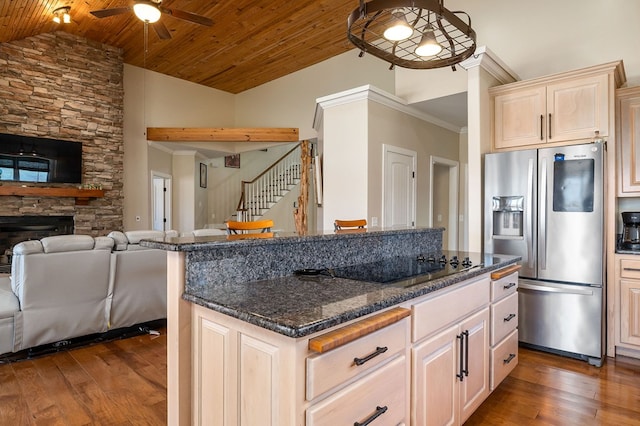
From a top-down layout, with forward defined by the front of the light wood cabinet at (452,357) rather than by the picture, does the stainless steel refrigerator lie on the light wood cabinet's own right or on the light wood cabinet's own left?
on the light wood cabinet's own left

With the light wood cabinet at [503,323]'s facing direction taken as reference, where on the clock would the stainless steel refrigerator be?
The stainless steel refrigerator is roughly at 8 o'clock from the light wood cabinet.

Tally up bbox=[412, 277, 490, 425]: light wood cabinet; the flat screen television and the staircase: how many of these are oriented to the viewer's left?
1

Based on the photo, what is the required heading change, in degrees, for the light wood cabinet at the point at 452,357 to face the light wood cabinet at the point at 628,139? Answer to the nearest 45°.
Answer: approximately 90° to its left

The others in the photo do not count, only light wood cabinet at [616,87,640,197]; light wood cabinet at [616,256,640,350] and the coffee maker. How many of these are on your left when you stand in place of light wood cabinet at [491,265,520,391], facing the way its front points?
3

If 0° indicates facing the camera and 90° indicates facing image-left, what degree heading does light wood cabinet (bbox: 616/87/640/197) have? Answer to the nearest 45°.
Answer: approximately 45°

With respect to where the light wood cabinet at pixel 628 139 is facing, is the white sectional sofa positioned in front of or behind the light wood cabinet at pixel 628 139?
in front

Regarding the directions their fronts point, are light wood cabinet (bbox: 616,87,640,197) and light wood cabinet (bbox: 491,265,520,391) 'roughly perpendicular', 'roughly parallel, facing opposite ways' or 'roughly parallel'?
roughly perpendicular

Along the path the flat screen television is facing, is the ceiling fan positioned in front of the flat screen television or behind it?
in front

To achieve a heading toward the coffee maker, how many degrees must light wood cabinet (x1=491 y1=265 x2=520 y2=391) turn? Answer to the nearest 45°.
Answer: approximately 90° to its left

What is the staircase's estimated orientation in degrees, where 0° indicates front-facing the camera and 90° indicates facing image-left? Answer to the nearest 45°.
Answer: approximately 90°

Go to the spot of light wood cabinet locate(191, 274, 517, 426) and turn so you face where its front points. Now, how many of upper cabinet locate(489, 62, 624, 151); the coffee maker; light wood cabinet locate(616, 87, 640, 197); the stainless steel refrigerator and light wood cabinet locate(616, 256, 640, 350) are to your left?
5

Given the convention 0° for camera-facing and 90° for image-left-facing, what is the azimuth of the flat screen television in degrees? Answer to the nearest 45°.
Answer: approximately 315°
